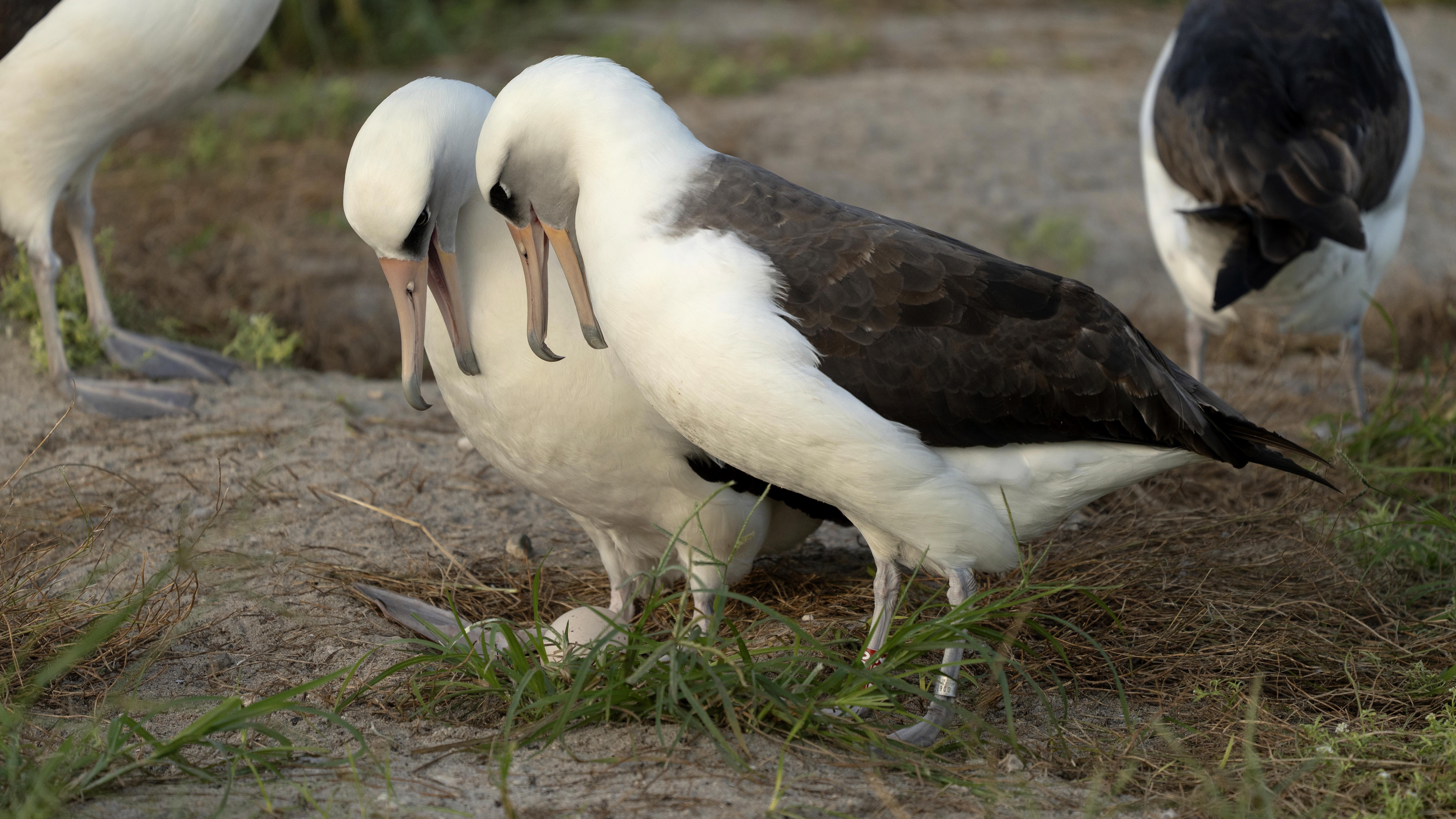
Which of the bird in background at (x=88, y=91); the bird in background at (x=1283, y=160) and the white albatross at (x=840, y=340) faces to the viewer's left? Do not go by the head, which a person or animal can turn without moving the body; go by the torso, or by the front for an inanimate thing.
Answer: the white albatross

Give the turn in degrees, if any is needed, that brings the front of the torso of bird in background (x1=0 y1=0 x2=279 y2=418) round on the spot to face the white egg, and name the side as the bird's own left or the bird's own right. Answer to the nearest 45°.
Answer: approximately 90° to the bird's own right

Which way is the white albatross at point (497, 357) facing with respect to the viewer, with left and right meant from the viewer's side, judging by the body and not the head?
facing the viewer and to the left of the viewer

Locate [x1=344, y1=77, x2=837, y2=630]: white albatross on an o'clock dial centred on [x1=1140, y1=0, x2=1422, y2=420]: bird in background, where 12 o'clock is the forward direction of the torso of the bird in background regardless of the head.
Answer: The white albatross is roughly at 7 o'clock from the bird in background.

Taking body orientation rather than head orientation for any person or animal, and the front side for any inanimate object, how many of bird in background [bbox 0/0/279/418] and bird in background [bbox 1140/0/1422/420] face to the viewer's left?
0

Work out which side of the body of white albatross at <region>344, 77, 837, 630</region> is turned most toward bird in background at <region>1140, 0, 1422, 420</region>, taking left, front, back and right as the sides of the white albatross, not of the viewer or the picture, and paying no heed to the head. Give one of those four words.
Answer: back

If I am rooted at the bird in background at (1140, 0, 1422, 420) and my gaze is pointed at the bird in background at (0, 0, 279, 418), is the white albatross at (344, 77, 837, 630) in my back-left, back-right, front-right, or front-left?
front-left

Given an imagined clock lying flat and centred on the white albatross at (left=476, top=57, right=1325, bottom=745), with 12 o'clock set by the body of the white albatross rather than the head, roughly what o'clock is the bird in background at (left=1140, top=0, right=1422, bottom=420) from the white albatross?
The bird in background is roughly at 4 o'clock from the white albatross.

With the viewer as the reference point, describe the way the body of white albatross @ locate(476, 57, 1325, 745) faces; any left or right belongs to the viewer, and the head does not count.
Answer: facing to the left of the viewer

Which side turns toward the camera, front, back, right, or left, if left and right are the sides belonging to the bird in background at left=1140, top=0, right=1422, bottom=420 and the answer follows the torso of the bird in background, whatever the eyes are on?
back

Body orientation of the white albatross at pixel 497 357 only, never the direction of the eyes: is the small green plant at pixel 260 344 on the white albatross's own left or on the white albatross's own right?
on the white albatross's own right

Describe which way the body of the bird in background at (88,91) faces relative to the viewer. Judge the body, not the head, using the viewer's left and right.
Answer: facing to the right of the viewer
